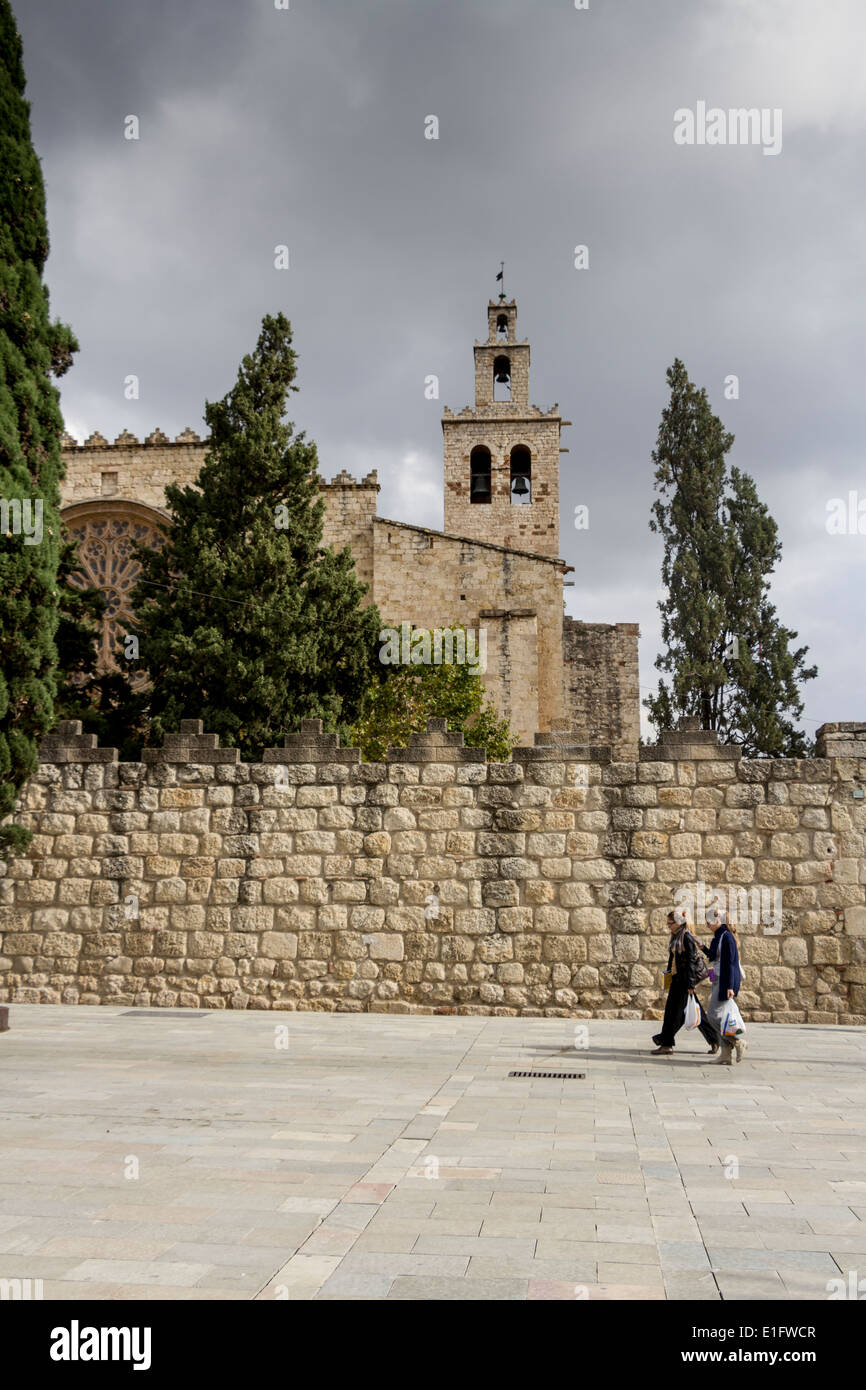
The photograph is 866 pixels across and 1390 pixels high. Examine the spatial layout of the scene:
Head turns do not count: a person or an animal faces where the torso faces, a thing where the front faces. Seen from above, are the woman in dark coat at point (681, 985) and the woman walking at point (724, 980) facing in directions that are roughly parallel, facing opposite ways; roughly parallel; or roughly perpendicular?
roughly parallel

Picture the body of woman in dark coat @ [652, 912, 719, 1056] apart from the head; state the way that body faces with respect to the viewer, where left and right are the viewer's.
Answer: facing to the left of the viewer

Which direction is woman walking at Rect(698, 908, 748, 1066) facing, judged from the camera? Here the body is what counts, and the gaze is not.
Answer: to the viewer's left

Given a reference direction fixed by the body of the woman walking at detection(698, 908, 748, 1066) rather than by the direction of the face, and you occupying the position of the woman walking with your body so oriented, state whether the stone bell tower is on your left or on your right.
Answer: on your right

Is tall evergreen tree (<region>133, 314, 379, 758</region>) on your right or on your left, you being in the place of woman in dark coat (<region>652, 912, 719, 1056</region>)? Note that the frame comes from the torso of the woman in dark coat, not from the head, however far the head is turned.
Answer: on your right

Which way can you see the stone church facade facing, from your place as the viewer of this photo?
facing the viewer

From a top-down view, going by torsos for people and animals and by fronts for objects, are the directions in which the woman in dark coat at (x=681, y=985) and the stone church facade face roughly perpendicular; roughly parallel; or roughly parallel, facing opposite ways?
roughly perpendicular

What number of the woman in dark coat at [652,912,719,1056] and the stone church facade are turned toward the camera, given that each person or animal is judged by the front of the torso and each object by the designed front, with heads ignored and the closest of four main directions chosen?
1
